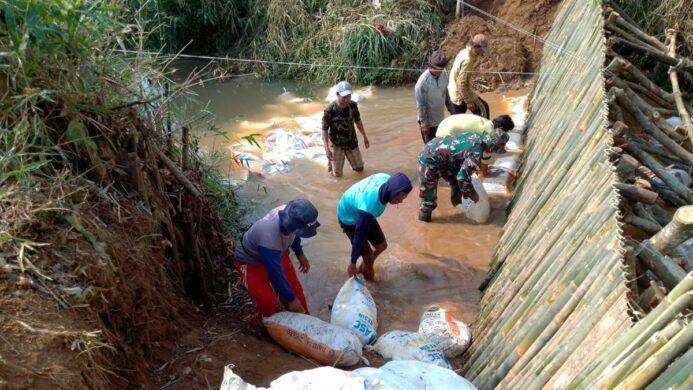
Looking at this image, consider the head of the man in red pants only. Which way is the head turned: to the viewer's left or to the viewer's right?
to the viewer's right

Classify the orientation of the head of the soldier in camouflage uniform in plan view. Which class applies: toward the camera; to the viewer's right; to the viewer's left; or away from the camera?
to the viewer's right

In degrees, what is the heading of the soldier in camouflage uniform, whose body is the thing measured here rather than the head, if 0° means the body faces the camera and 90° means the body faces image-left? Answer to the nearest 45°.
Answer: approximately 270°

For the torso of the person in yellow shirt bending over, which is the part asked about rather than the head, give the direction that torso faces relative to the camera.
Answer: to the viewer's right

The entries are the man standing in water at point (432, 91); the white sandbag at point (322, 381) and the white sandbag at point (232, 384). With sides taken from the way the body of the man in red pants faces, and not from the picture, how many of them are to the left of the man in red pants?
1

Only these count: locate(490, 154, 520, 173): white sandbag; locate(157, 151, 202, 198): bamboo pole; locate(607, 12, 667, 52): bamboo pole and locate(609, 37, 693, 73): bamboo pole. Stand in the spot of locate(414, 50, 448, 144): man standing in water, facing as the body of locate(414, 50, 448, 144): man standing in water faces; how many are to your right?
1

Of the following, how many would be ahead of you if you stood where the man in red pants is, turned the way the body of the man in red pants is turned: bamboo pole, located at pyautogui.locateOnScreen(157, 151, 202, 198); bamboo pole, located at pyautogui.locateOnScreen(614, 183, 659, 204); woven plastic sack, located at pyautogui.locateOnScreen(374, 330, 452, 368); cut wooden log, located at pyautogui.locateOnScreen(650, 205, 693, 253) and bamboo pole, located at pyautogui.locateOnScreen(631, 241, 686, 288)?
4

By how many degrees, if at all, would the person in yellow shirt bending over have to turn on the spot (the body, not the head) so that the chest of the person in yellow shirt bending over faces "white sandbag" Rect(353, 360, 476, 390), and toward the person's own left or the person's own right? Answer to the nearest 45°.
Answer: approximately 90° to the person's own right
